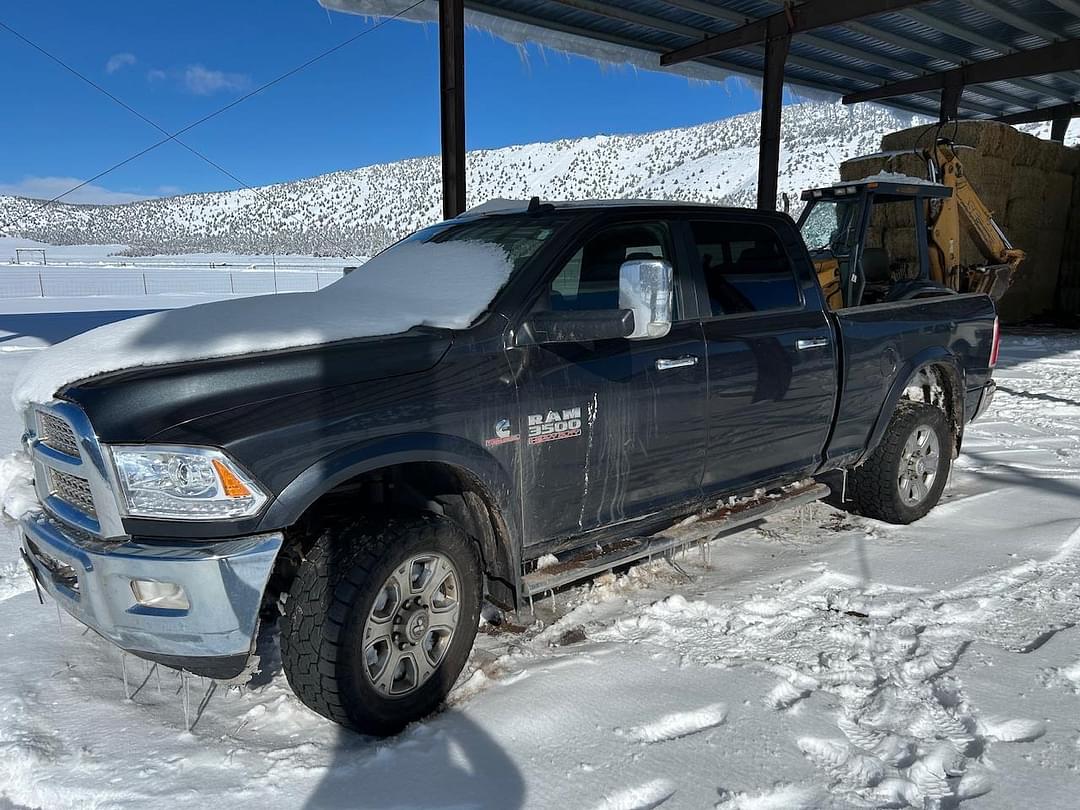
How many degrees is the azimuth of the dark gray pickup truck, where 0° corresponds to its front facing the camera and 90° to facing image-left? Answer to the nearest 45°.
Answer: approximately 45°

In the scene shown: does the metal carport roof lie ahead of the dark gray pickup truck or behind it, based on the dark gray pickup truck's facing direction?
behind
